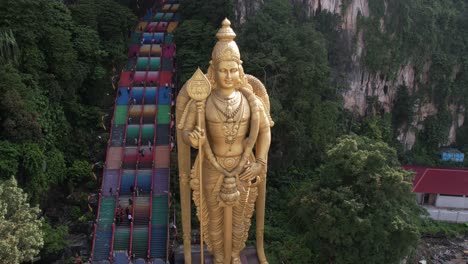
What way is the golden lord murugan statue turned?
toward the camera

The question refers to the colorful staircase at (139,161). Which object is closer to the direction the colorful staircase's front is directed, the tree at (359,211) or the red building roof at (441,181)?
the tree

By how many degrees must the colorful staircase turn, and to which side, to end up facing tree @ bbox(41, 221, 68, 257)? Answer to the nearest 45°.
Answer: approximately 45° to its right

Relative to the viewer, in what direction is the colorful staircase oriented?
toward the camera

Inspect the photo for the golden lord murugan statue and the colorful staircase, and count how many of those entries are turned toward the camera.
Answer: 2

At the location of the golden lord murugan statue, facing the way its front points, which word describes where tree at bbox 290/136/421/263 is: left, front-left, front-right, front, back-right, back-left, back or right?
back-left

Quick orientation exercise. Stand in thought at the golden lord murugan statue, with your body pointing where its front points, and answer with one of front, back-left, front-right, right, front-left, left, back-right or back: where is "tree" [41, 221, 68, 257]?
back-right

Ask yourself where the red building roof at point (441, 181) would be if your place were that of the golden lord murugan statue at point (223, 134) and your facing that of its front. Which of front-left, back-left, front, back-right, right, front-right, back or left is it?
back-left

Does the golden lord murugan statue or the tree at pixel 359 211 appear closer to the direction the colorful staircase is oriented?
the golden lord murugan statue

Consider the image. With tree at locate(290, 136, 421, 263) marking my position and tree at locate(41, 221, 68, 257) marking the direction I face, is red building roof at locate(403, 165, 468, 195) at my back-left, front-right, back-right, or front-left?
back-right
